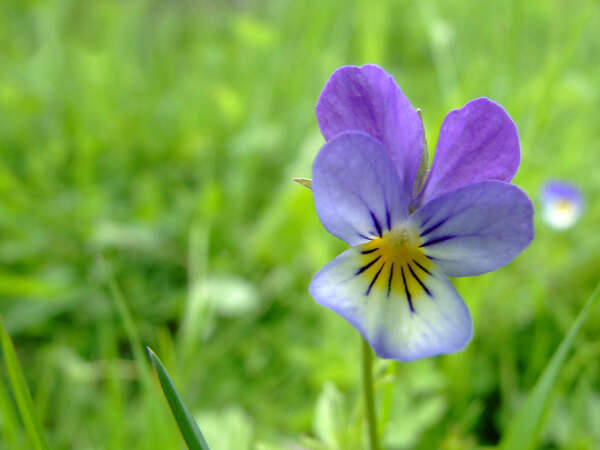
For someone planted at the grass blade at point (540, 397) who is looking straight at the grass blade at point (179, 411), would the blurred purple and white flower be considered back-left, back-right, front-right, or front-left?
back-right

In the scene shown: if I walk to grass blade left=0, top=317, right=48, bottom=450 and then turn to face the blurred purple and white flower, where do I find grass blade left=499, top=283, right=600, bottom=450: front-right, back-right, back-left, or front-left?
front-right

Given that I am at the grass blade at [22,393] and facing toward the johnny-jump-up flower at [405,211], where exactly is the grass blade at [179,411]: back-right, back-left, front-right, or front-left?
front-right

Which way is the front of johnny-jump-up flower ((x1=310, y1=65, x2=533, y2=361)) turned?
toward the camera

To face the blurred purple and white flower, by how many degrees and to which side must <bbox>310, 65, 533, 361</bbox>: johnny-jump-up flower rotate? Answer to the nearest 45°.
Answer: approximately 180°
